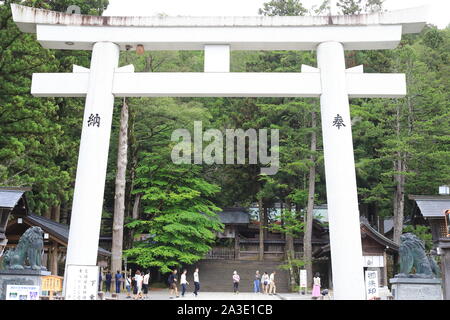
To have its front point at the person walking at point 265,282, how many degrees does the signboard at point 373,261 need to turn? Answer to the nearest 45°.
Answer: approximately 90° to its right

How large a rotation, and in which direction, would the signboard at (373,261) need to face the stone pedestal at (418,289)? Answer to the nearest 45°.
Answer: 0° — it already faces it

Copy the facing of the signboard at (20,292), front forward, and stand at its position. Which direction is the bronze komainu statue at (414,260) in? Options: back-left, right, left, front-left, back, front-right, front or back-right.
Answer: left

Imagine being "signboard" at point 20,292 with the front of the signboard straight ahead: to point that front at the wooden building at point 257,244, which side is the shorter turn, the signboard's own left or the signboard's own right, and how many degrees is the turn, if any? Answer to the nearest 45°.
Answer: approximately 135° to the signboard's own left

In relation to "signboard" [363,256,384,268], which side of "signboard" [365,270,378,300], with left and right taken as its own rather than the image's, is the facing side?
back

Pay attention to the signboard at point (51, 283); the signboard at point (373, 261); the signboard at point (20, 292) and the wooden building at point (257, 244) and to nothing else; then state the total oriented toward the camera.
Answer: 4

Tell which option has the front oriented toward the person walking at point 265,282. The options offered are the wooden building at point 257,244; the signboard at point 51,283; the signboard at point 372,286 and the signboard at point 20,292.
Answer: the wooden building

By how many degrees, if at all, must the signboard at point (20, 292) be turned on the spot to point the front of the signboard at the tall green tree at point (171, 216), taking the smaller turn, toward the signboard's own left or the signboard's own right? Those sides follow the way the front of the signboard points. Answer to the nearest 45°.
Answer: approximately 135° to the signboard's own left

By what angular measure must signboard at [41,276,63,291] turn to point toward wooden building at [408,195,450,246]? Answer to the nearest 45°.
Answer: approximately 90° to its left

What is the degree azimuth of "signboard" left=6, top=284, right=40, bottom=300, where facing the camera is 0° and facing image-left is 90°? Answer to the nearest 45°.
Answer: approximately 0°

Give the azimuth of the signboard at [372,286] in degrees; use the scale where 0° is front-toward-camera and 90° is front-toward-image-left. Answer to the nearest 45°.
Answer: approximately 0°

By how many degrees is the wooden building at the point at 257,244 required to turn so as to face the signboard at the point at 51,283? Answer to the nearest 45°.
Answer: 0° — it already faces it

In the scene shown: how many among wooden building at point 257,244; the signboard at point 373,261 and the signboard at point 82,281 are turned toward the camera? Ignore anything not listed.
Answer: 3

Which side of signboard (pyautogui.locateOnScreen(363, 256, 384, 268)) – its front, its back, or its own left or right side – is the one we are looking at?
front

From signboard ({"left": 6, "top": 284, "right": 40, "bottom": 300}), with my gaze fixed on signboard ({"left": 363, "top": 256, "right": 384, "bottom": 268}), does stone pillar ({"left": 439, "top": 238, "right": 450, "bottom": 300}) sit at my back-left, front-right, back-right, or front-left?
front-right
